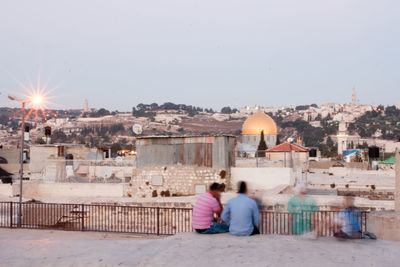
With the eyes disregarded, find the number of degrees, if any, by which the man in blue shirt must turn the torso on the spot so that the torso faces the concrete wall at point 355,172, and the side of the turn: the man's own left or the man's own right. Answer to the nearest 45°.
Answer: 0° — they already face it

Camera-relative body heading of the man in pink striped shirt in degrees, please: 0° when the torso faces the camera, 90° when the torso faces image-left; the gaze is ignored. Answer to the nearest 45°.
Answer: approximately 225°

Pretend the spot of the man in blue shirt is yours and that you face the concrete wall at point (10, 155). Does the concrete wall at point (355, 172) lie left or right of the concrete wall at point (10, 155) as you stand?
right

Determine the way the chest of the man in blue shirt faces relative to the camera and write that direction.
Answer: away from the camera

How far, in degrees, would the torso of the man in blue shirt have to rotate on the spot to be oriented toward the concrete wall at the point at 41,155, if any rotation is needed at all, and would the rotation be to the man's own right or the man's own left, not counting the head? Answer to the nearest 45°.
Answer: approximately 45° to the man's own left

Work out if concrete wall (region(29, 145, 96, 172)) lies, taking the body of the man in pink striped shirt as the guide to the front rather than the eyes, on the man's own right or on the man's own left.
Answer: on the man's own left

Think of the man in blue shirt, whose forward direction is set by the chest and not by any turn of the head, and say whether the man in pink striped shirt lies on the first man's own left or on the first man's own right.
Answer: on the first man's own left

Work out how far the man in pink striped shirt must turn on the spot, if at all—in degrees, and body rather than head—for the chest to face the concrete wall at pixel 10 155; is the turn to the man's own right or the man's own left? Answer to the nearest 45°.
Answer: approximately 90° to the man's own left

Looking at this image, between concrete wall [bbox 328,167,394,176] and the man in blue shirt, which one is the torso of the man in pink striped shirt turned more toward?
the concrete wall
